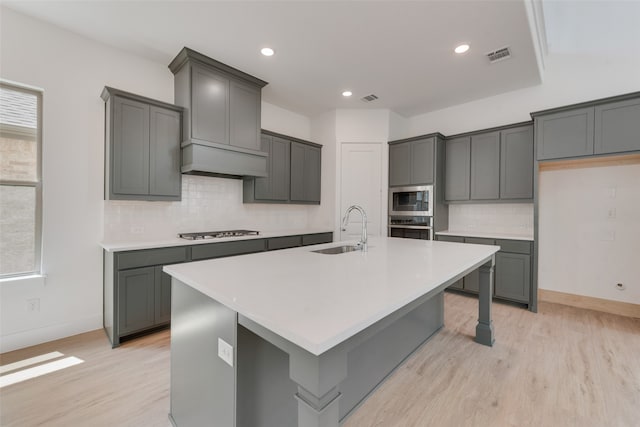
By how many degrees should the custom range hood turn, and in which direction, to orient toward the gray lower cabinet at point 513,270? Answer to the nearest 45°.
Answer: approximately 45° to its left

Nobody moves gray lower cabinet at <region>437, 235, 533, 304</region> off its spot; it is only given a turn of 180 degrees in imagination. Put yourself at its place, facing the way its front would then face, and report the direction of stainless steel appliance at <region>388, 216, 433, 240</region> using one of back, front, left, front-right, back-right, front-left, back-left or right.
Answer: back-left

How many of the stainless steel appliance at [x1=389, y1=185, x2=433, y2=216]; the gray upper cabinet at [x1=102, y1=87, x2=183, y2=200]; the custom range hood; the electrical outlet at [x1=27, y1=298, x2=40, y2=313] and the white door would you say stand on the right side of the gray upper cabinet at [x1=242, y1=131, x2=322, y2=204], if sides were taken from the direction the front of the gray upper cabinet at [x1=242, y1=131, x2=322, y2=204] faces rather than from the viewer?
3

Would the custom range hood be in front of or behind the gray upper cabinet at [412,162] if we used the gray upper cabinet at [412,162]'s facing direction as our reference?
in front

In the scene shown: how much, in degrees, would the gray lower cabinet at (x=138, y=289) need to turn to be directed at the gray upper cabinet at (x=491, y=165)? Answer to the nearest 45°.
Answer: approximately 45° to its left

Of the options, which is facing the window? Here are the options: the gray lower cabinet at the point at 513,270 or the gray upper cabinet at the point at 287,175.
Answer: the gray lower cabinet

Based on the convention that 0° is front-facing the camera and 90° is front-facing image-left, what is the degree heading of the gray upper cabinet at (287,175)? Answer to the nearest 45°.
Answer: approximately 315°

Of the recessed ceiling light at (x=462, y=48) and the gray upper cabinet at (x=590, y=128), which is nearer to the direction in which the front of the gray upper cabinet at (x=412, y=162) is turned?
the recessed ceiling light
